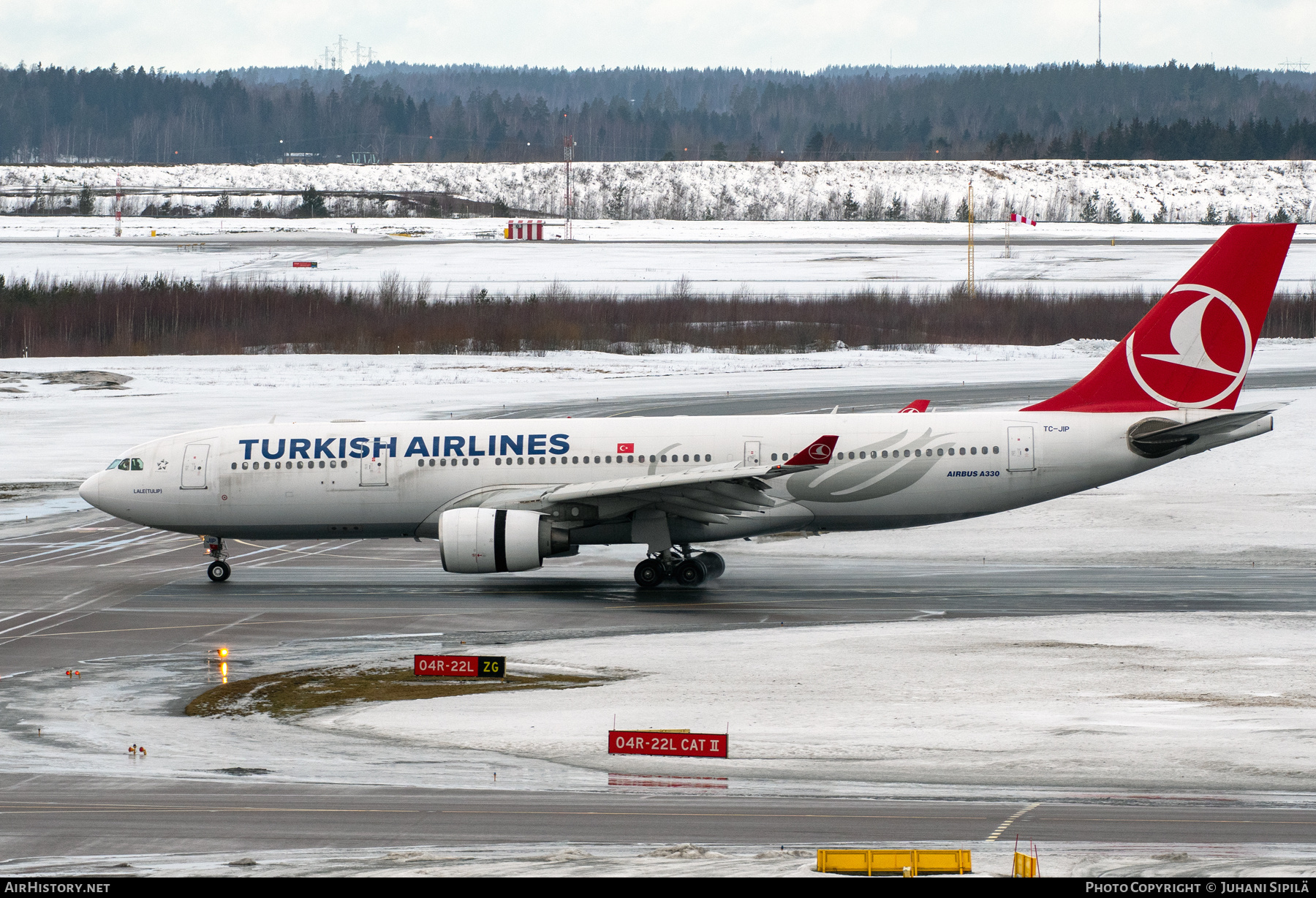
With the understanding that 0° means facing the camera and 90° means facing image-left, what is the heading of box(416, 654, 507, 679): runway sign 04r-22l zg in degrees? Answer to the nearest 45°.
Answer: approximately 0°

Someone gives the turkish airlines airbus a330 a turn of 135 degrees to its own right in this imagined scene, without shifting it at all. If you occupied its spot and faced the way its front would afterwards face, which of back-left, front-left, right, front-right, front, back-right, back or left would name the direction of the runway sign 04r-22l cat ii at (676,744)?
back-right

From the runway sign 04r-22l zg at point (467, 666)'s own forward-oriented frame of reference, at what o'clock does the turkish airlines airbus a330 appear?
The turkish airlines airbus a330 is roughly at 7 o'clock from the runway sign 04r-22l zg.

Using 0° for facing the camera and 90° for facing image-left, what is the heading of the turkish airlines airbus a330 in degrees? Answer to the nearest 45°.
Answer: approximately 90°
